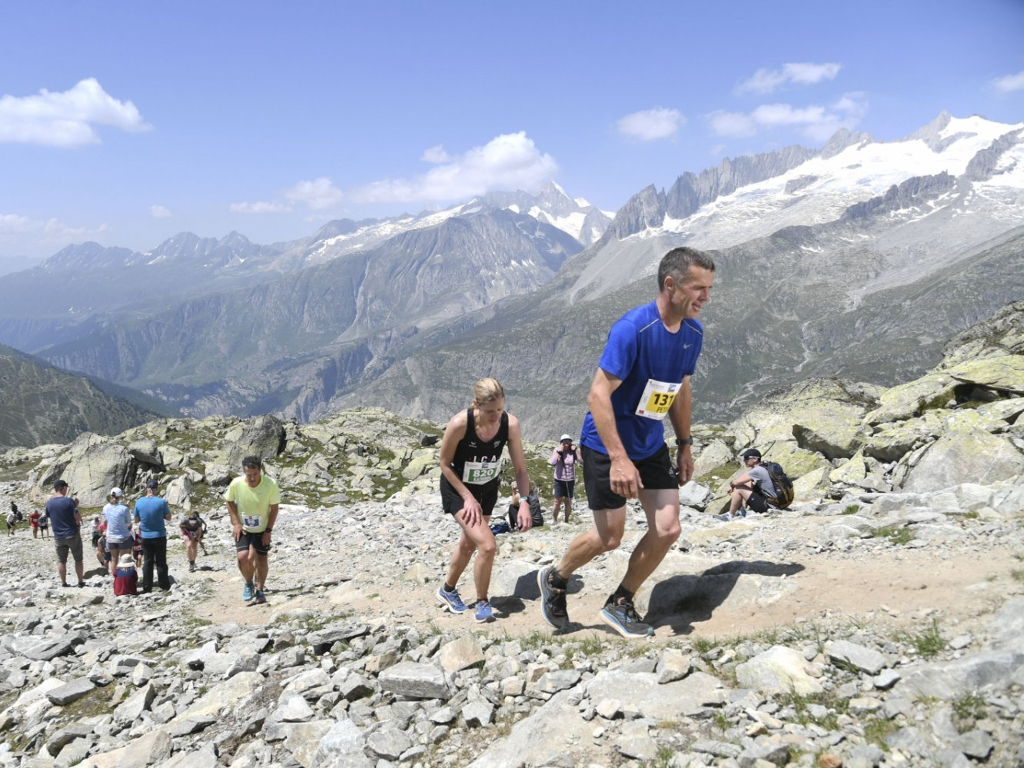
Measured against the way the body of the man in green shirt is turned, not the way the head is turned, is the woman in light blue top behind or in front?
behind

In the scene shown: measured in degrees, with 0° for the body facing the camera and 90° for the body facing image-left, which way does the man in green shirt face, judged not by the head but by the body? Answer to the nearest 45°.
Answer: approximately 0°

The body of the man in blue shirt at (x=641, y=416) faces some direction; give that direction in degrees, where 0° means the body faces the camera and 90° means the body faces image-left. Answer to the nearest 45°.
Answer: approximately 315°

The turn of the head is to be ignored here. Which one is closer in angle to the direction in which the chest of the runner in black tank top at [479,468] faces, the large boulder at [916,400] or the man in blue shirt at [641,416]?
the man in blue shirt

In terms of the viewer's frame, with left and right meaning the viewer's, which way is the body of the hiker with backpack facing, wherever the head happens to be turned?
facing to the left of the viewer

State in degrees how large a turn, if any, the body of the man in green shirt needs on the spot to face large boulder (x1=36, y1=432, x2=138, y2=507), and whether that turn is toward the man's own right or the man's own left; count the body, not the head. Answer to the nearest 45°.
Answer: approximately 180°

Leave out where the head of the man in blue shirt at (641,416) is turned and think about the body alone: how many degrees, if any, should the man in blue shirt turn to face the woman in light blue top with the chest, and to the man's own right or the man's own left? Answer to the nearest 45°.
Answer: approximately 180°
